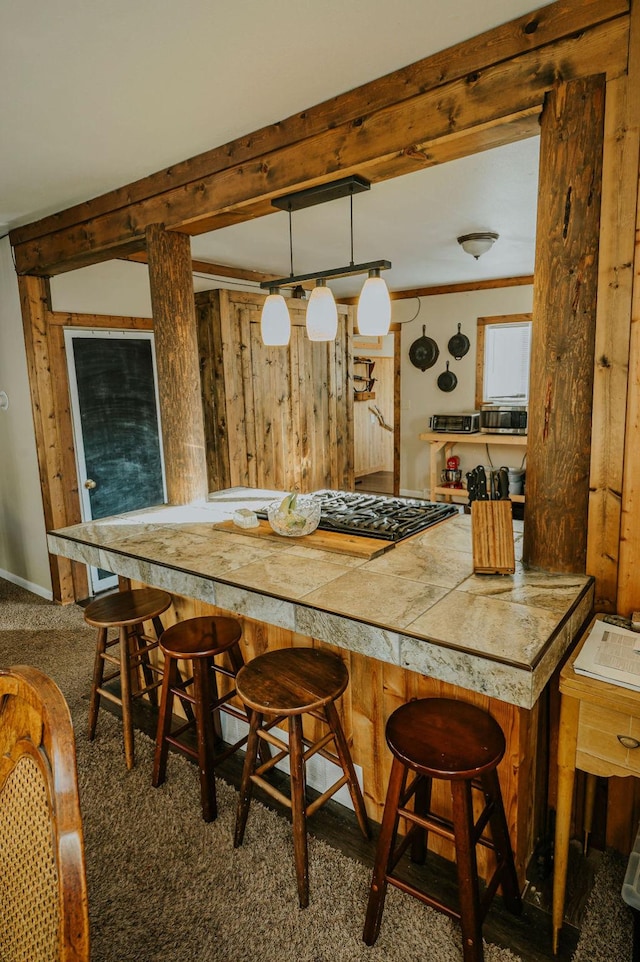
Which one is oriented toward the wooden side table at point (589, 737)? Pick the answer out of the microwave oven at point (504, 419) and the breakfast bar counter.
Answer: the microwave oven

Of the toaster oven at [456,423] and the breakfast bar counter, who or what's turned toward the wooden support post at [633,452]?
the toaster oven

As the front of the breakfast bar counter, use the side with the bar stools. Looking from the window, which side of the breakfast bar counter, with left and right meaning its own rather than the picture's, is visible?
back

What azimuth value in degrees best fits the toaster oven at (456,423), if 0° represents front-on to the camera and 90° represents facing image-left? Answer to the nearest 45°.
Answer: approximately 0°

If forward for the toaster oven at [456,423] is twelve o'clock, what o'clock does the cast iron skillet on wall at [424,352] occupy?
The cast iron skillet on wall is roughly at 5 o'clock from the toaster oven.

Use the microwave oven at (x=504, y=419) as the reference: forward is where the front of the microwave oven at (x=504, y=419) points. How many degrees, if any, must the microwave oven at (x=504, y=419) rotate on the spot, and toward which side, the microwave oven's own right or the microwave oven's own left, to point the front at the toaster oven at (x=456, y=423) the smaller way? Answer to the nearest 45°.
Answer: approximately 90° to the microwave oven's own right

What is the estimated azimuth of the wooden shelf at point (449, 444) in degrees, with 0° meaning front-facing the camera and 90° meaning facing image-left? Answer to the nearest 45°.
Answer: approximately 0°

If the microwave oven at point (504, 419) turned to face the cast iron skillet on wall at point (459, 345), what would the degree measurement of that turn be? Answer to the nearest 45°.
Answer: approximately 135° to its right
